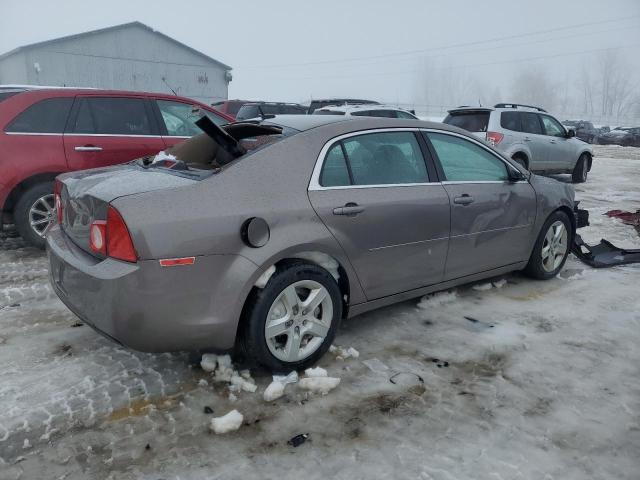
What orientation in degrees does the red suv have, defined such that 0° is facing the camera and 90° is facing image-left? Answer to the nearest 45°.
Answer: approximately 270°

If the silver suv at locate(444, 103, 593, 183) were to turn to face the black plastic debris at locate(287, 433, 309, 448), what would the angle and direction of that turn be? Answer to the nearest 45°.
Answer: approximately 135° to its right

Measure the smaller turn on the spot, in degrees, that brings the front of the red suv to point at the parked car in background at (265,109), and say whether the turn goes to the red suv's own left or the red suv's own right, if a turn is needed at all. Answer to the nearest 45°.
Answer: approximately 45° to the red suv's own left

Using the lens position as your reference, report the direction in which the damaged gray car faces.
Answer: facing away from the viewer and to the right of the viewer

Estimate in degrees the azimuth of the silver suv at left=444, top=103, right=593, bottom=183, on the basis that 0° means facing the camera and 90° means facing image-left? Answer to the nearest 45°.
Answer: approximately 225°

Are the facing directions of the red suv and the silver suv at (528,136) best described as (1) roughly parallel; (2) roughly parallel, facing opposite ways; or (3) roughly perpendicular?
roughly parallel

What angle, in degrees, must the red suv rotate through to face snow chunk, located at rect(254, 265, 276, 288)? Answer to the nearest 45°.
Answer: approximately 90° to its right

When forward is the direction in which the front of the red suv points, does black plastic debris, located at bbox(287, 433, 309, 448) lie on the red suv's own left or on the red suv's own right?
on the red suv's own right

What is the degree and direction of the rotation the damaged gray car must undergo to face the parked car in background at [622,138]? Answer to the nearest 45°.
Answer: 0° — it already faces it

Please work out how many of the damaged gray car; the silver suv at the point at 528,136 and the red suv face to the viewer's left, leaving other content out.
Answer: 0

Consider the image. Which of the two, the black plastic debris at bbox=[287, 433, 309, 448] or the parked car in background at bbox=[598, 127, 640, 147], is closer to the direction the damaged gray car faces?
the parked car in background

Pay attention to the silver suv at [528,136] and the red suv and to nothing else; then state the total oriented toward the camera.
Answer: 0

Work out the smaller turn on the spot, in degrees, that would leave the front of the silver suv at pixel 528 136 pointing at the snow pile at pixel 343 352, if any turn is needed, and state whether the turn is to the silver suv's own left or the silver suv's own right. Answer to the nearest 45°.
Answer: approximately 135° to the silver suv's own right
